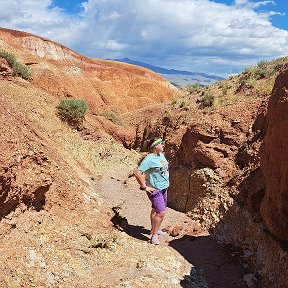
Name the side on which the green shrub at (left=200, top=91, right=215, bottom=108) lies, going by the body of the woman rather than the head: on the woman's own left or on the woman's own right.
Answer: on the woman's own left

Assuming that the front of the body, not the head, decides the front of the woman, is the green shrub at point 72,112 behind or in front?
behind

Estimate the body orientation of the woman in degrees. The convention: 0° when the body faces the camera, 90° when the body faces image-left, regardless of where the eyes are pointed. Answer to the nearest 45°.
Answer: approximately 315°

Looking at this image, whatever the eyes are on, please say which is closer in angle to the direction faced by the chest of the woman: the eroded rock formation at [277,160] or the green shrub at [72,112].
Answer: the eroded rock formation

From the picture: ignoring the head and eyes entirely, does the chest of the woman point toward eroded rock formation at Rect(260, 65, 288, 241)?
yes

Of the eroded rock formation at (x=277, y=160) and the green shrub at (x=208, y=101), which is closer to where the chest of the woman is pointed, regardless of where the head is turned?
the eroded rock formation

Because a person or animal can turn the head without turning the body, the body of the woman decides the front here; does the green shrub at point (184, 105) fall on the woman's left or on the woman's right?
on the woman's left
